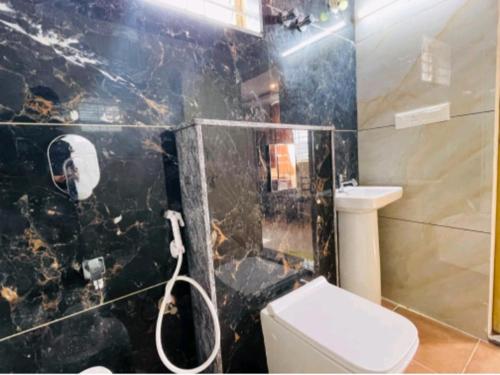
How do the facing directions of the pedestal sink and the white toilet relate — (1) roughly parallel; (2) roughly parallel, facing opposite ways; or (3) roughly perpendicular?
roughly parallel

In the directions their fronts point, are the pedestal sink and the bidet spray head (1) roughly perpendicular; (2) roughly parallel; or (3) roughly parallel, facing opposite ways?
roughly perpendicular

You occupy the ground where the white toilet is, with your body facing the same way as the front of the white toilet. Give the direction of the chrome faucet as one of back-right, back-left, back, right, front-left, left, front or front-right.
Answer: back-left

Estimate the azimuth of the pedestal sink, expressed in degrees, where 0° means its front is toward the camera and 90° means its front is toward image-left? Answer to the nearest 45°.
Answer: approximately 315°

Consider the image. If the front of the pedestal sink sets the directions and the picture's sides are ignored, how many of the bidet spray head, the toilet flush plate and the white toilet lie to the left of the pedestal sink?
0

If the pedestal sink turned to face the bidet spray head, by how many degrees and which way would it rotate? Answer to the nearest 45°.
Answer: approximately 90° to its right

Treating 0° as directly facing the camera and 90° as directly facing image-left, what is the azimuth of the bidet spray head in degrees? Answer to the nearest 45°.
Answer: approximately 90°
